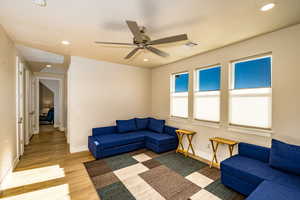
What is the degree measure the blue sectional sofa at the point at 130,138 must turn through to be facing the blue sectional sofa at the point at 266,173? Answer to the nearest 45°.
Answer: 0° — it already faces it

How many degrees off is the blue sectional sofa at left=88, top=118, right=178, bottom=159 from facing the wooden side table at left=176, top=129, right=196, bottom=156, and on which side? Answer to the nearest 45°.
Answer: approximately 45° to its left

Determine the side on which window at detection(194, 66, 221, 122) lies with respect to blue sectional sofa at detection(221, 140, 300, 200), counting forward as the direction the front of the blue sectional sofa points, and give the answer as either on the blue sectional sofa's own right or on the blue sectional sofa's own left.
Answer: on the blue sectional sofa's own right

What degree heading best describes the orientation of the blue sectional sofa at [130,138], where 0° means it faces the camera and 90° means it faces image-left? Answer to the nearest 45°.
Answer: approximately 315°

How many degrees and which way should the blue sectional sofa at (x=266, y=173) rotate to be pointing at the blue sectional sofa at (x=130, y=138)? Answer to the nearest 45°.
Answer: approximately 45° to its right
